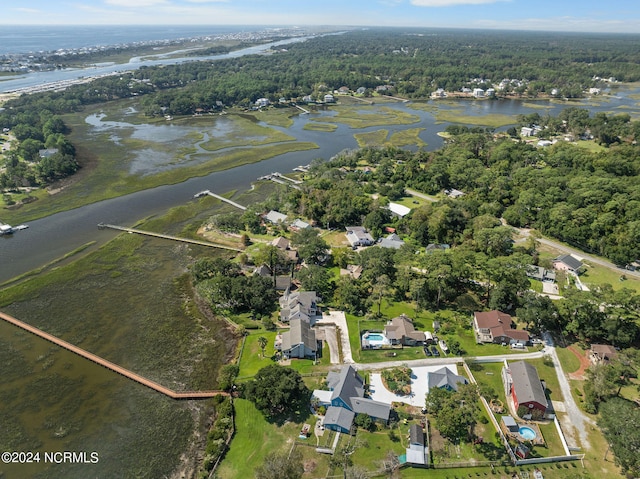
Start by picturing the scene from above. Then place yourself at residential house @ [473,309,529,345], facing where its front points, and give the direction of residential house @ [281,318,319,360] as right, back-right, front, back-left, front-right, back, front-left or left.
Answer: front-right

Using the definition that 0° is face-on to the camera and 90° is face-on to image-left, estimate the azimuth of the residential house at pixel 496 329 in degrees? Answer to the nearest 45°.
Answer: approximately 0°

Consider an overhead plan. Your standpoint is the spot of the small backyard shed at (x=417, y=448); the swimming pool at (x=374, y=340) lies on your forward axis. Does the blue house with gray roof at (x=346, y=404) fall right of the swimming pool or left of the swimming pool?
left

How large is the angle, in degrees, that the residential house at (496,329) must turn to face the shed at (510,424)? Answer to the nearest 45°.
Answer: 0° — it already faces it

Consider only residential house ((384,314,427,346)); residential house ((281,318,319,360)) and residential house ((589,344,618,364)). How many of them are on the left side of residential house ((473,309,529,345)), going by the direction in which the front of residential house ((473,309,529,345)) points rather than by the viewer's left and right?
1

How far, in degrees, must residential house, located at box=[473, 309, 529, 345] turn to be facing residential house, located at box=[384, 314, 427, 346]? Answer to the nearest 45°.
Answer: approximately 45° to its right

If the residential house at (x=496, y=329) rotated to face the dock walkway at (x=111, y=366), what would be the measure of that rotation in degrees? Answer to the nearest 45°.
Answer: approximately 45° to its right

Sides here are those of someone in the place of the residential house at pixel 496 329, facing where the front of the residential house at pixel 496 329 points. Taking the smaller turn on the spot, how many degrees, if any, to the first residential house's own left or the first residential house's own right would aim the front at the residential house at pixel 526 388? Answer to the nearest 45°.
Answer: approximately 45° to the first residential house's own left
